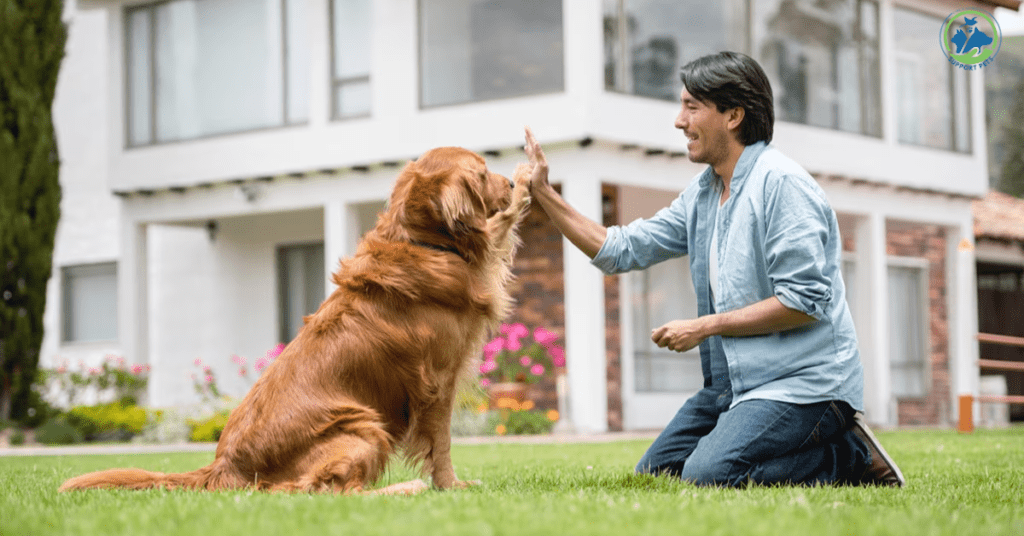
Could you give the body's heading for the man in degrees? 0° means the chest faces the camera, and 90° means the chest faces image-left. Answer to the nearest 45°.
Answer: approximately 90°

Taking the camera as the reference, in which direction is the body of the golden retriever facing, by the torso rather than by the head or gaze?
to the viewer's right

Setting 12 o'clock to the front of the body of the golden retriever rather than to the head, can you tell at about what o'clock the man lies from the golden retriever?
The man is roughly at 12 o'clock from the golden retriever.

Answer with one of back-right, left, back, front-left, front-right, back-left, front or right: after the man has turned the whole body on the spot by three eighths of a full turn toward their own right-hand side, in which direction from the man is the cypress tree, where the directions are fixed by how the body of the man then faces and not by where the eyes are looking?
left

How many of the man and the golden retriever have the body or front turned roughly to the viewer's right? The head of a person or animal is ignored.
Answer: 1

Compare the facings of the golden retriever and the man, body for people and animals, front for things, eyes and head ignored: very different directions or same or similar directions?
very different directions

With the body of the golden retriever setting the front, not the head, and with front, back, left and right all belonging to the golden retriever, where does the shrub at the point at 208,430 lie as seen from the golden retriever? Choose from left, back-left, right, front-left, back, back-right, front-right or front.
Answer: left

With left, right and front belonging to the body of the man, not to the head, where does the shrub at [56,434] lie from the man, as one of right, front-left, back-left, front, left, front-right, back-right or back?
front-right

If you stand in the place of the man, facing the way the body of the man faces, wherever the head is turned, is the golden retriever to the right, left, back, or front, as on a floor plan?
front

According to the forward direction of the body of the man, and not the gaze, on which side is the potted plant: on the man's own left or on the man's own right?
on the man's own right

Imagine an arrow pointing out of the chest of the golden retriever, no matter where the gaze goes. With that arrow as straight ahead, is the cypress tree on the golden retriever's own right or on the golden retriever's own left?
on the golden retriever's own left

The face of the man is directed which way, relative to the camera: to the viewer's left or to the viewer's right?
to the viewer's left

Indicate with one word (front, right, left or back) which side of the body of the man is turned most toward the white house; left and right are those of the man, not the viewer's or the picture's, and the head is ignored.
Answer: right
